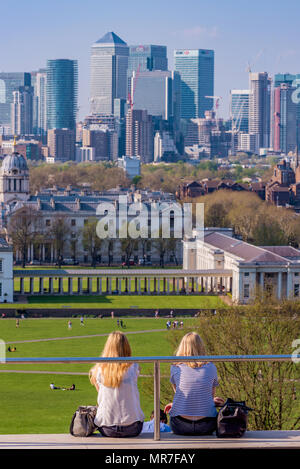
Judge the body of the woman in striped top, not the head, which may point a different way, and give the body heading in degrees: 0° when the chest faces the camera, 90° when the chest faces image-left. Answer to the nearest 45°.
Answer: approximately 180°

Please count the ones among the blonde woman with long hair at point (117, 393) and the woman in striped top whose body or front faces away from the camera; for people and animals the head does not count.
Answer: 2

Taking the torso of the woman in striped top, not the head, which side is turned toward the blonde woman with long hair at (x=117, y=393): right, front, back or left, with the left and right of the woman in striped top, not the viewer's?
left

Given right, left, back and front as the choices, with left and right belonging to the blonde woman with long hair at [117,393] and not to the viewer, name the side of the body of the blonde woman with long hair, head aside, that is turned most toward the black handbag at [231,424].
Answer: right

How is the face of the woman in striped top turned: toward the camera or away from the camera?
away from the camera

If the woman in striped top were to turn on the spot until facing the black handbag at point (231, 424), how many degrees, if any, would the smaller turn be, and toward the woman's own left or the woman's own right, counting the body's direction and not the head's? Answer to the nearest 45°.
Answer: approximately 135° to the woman's own right

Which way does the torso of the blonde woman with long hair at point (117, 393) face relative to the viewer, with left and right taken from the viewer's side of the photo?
facing away from the viewer
